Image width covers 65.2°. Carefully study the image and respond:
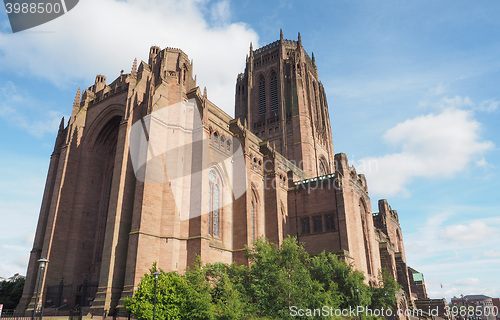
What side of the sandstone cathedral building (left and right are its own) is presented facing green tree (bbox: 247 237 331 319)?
left

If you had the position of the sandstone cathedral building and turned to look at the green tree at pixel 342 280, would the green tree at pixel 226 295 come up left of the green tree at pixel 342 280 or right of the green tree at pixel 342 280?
right

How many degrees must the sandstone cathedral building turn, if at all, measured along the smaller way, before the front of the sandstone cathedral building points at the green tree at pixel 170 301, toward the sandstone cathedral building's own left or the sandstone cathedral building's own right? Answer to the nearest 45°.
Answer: approximately 45° to the sandstone cathedral building's own left

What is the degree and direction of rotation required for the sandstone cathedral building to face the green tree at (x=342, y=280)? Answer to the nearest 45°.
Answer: approximately 135° to its left

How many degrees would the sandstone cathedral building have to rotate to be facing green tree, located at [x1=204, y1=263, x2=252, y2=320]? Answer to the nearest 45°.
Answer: approximately 90° to its left

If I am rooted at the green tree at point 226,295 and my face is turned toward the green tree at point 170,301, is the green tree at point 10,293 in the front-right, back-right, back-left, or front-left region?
front-right

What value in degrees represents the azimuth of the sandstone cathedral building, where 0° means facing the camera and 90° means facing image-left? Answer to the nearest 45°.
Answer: approximately 45°

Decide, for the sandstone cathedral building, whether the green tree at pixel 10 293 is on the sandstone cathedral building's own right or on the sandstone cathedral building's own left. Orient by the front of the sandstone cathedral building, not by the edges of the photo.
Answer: on the sandstone cathedral building's own right
